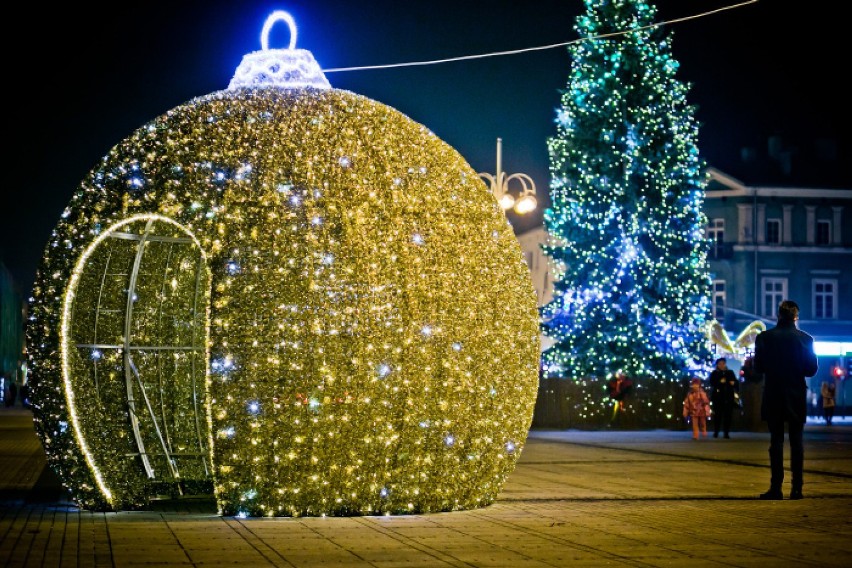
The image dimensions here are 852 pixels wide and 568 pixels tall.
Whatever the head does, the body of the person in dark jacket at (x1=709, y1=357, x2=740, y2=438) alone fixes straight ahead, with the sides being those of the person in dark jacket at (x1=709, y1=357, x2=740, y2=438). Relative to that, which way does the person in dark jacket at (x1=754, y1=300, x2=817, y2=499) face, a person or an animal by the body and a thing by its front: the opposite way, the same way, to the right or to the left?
the opposite way

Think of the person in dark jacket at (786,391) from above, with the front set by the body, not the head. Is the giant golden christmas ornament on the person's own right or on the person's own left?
on the person's own left

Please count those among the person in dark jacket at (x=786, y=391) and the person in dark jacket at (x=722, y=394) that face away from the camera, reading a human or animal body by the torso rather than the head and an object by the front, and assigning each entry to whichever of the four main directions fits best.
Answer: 1

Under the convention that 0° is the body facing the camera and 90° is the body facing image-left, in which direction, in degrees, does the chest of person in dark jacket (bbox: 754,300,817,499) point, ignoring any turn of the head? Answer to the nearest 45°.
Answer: approximately 180°

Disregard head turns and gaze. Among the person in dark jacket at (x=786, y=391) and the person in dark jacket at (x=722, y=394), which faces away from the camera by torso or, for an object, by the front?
the person in dark jacket at (x=786, y=391)

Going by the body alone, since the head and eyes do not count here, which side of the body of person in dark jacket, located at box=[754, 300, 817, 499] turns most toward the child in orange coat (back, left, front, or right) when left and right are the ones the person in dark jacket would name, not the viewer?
front

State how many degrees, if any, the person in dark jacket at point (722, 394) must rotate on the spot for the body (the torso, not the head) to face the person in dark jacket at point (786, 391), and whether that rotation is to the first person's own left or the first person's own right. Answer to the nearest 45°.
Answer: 0° — they already face them

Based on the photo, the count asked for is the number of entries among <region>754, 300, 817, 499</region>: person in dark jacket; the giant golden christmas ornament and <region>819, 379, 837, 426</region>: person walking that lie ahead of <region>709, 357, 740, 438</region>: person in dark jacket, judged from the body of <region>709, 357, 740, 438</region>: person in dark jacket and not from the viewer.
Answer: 2

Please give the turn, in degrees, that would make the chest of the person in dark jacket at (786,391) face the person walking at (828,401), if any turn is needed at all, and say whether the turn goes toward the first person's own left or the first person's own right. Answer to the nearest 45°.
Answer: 0° — they already face them

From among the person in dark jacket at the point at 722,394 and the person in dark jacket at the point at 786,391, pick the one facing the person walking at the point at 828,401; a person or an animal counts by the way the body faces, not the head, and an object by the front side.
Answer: the person in dark jacket at the point at 786,391

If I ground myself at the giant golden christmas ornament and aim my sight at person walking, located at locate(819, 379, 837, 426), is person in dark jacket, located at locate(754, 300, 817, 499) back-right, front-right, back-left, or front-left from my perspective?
front-right

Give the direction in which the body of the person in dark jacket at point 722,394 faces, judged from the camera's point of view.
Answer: toward the camera
